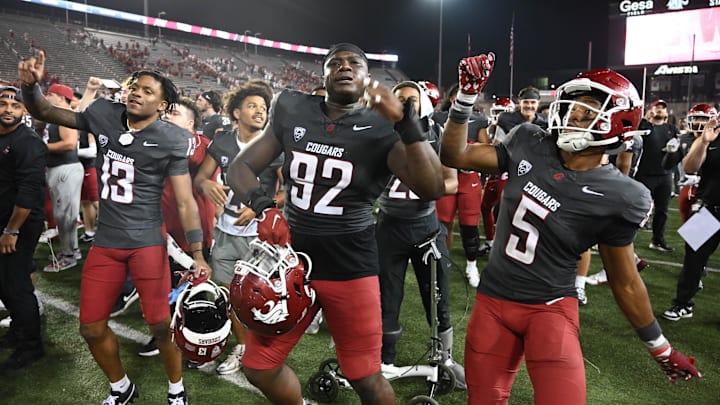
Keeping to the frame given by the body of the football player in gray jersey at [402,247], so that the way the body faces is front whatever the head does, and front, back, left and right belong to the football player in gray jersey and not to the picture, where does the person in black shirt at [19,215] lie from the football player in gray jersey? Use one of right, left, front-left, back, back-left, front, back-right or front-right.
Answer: right

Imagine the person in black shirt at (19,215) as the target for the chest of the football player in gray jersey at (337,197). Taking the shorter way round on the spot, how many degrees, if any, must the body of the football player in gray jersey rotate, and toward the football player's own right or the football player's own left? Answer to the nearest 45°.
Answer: approximately 135° to the football player's own right

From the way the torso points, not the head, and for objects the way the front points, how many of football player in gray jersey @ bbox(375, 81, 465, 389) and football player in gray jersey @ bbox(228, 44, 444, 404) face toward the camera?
2

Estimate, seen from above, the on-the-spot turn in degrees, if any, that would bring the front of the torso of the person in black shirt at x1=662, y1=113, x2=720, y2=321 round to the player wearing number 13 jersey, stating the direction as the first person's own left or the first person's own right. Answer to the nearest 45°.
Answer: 0° — they already face them

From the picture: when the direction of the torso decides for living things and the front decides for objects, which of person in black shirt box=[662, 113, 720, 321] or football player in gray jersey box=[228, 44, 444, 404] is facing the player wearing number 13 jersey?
the person in black shirt

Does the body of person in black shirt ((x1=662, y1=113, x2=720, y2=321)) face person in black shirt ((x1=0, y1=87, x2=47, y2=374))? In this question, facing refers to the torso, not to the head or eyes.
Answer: yes

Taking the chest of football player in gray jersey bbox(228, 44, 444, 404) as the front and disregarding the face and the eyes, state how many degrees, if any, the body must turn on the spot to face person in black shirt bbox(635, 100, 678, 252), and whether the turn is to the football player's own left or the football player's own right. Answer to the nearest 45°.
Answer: approximately 135° to the football player's own left

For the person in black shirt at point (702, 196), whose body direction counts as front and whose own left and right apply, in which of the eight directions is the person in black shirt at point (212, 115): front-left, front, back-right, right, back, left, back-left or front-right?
front-right

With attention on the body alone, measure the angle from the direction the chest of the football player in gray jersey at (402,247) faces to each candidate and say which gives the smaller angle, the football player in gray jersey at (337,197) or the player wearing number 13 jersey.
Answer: the football player in gray jersey

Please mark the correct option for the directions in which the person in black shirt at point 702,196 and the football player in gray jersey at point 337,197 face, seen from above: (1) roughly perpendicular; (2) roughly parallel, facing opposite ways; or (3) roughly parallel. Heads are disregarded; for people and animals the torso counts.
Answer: roughly perpendicular
